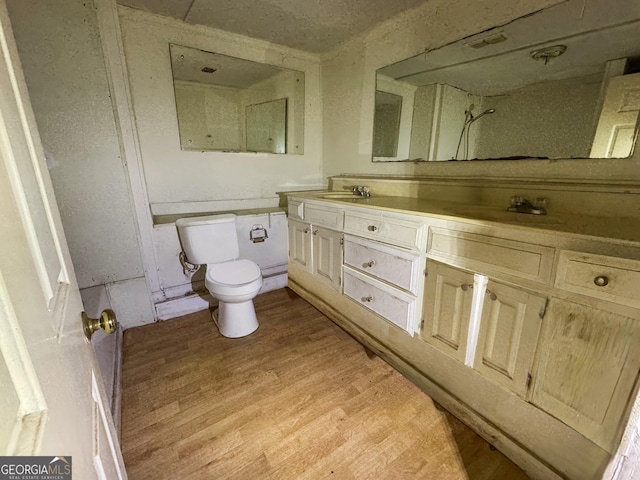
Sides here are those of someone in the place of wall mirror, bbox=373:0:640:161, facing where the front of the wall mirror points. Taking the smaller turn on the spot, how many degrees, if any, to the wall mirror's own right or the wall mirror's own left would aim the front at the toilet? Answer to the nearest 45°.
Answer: approximately 45° to the wall mirror's own right

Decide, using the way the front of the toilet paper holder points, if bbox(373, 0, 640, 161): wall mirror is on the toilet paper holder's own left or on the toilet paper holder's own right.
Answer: on the toilet paper holder's own left

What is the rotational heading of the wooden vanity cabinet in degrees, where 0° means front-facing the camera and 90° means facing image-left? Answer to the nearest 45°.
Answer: approximately 45°

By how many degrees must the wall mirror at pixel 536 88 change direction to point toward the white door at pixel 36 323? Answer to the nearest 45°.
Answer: approximately 45° to its left

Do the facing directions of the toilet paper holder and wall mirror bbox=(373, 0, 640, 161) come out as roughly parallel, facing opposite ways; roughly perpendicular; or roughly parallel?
roughly perpendicular

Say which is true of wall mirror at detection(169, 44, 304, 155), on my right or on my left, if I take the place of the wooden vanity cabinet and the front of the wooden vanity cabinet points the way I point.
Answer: on my right

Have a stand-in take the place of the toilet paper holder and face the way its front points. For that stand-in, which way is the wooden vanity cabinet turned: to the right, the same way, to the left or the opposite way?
to the right
